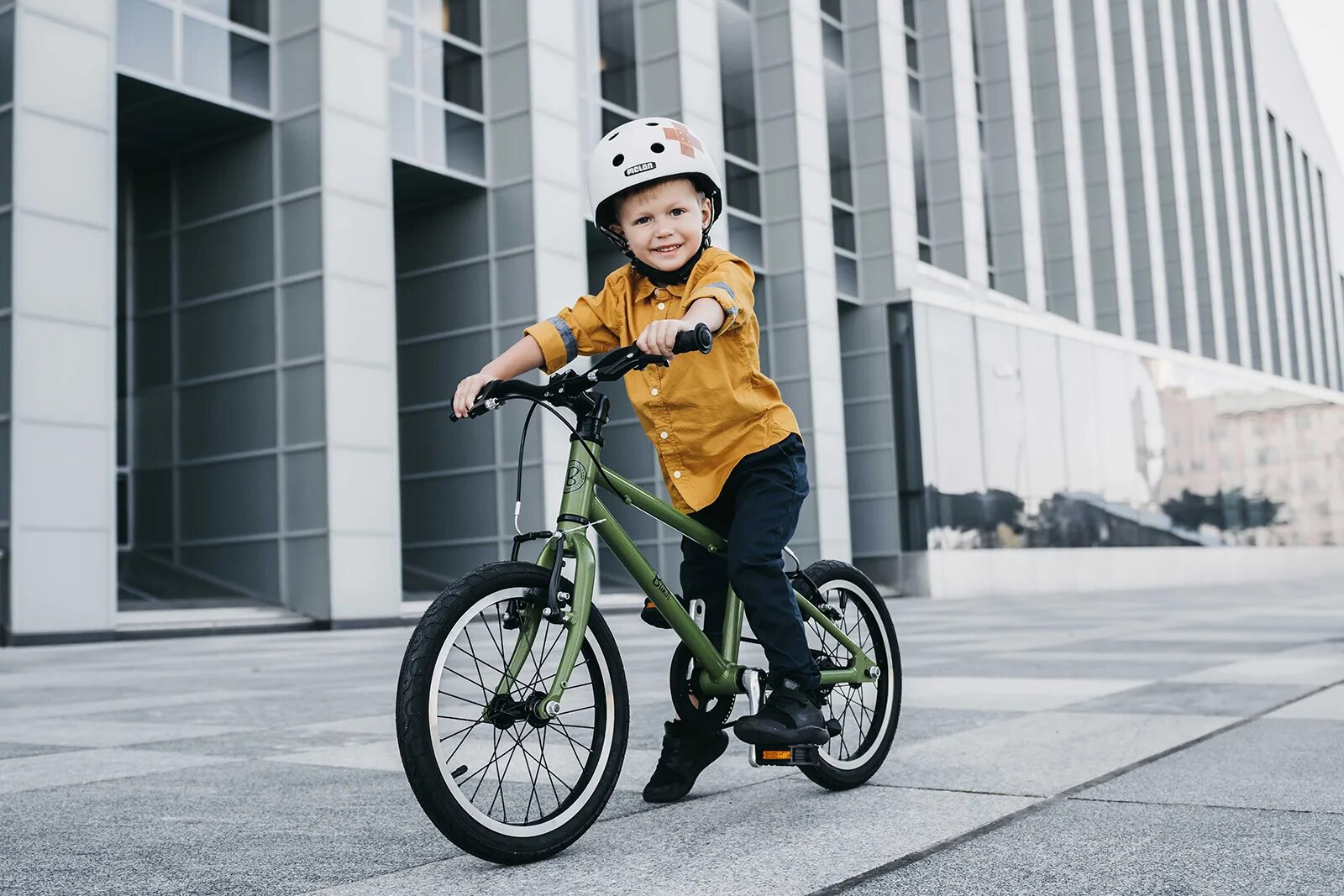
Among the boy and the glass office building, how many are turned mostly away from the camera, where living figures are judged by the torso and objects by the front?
0

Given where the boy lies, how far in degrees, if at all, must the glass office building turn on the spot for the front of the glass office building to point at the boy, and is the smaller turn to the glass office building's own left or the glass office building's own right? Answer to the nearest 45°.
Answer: approximately 45° to the glass office building's own right

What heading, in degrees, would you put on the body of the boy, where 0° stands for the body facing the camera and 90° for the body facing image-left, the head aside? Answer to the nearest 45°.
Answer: approximately 45°

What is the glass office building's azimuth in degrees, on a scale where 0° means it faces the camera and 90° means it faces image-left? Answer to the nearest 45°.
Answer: approximately 315°

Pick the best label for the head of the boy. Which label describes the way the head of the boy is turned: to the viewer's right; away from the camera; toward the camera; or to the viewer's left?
toward the camera

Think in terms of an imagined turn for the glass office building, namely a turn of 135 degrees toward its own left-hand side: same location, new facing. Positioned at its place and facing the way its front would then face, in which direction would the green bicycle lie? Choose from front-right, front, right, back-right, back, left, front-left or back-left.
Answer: back
